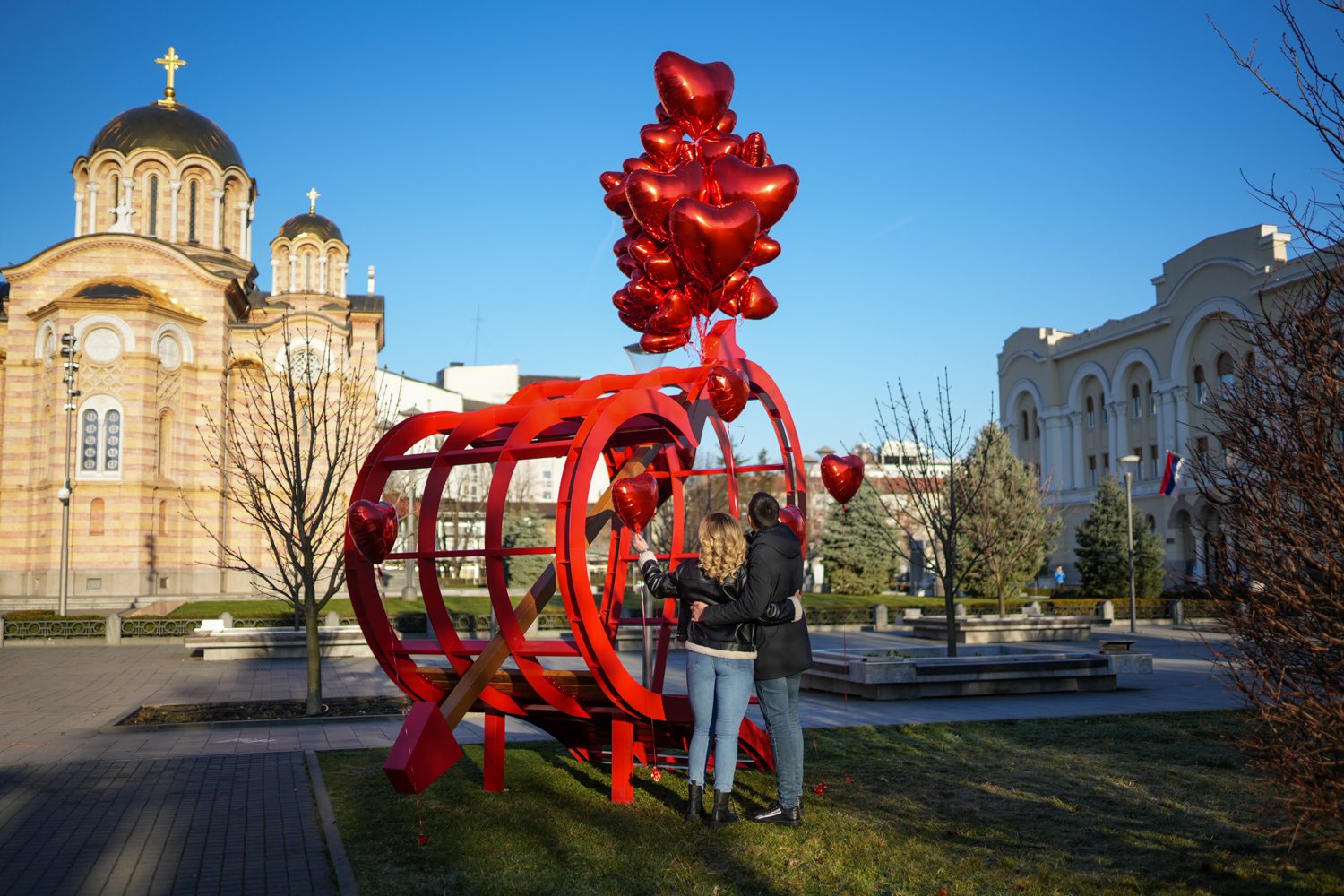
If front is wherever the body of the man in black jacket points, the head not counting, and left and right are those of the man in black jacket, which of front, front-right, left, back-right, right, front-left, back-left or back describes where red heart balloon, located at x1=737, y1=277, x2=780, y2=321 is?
front-right

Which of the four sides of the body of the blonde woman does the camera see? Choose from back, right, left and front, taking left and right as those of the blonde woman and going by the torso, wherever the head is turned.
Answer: back

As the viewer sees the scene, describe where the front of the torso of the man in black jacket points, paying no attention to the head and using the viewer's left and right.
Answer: facing away from the viewer and to the left of the viewer

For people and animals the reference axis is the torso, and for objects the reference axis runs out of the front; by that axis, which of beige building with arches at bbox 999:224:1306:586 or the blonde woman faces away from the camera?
the blonde woman

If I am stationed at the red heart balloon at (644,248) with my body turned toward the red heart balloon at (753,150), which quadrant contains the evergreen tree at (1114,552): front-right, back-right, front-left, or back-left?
front-left

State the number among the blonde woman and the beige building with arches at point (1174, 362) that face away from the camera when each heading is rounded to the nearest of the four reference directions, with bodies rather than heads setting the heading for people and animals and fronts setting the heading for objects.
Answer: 1

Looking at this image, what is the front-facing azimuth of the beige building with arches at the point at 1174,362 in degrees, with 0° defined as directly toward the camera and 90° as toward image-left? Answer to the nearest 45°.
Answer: approximately 45°

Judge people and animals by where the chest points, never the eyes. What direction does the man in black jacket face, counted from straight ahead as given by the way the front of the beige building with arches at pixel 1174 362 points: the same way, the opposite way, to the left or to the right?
to the right

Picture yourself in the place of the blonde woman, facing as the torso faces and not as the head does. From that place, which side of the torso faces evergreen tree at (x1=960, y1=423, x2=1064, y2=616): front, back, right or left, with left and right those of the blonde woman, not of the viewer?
front

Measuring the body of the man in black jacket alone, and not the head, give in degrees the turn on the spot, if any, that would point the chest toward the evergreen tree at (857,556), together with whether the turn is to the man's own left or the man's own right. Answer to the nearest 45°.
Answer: approximately 45° to the man's own right

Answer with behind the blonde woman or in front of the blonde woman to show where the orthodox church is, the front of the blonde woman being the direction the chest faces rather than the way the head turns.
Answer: in front

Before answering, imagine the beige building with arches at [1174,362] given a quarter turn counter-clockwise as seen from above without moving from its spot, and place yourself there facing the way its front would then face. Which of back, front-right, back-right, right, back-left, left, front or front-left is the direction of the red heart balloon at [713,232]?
front-right

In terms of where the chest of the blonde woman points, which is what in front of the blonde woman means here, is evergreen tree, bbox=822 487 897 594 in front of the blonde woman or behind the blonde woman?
in front

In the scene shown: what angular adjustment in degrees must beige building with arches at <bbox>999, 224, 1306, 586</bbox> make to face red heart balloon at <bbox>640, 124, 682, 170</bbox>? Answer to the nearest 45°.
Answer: approximately 45° to its left

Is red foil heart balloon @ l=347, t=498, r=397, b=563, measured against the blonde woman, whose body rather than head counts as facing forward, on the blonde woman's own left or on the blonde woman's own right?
on the blonde woman's own left
